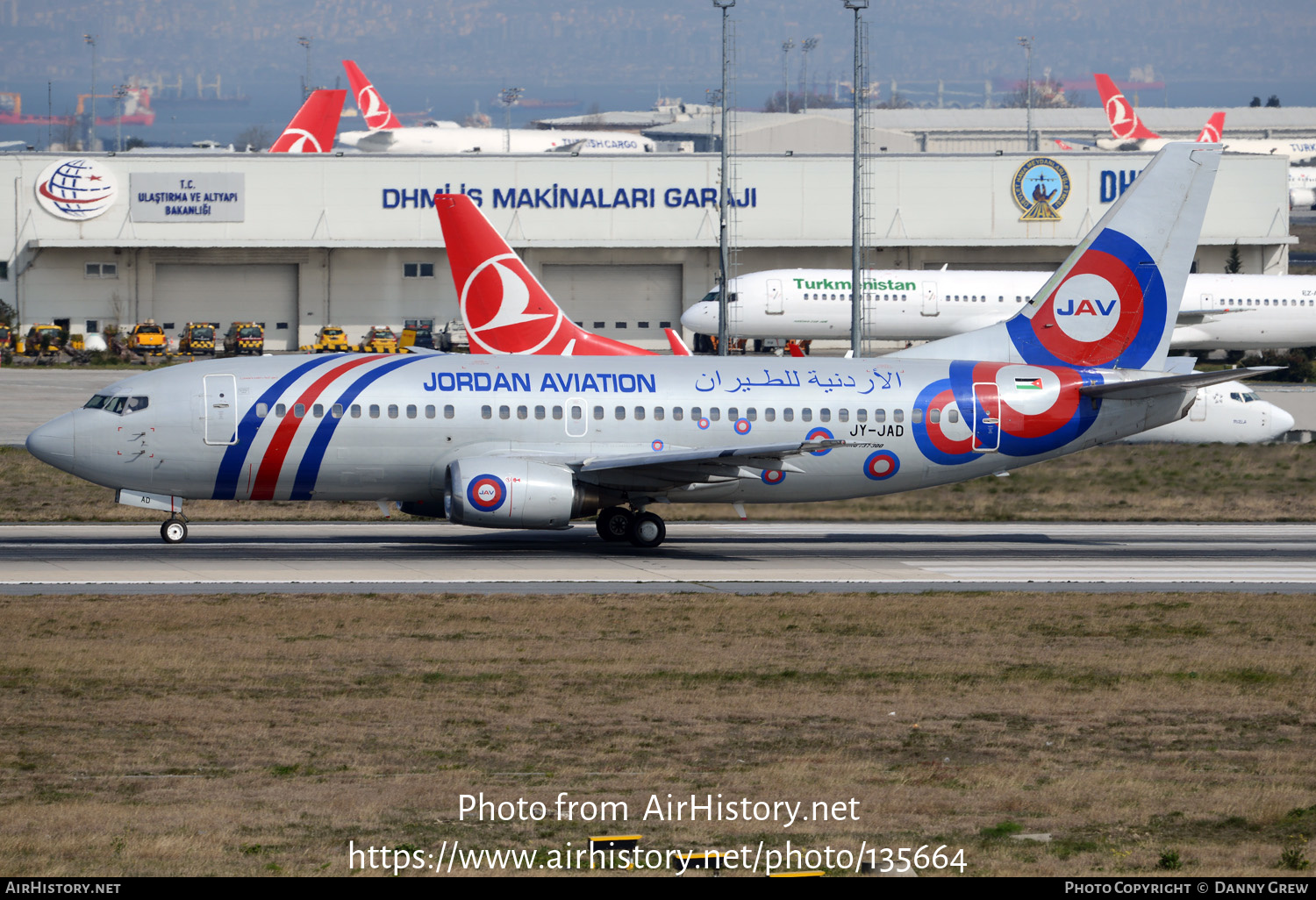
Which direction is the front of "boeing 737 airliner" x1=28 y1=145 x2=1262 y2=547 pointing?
to the viewer's left
